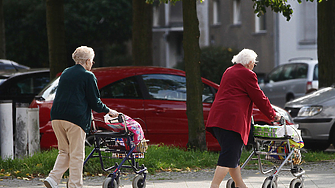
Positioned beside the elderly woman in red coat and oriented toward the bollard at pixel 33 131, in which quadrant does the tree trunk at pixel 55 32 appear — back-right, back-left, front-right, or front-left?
front-right

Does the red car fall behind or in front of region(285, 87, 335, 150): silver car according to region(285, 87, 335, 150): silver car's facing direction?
in front

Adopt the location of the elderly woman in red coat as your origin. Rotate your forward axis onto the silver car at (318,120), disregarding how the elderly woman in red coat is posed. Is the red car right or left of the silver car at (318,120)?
left

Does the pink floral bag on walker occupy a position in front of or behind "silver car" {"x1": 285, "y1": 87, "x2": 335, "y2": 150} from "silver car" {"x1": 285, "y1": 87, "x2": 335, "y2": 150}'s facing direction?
in front

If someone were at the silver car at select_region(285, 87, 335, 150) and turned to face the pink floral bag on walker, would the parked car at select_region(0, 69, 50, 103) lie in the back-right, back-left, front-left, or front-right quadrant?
front-right

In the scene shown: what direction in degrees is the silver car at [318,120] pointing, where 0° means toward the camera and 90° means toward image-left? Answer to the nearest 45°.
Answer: approximately 45°

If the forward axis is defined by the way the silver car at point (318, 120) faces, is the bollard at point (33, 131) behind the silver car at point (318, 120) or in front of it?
in front

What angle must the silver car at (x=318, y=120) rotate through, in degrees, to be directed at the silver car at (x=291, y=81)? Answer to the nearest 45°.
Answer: approximately 135° to its right

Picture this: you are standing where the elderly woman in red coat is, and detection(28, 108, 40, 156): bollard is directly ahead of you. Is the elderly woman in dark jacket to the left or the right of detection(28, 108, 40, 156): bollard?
left

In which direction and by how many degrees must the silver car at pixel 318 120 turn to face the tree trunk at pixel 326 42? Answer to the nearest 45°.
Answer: approximately 135° to its right

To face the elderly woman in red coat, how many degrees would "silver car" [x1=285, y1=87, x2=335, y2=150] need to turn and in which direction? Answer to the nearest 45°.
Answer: approximately 45° to its left

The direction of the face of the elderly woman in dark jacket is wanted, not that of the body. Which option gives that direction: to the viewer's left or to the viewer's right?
to the viewer's right

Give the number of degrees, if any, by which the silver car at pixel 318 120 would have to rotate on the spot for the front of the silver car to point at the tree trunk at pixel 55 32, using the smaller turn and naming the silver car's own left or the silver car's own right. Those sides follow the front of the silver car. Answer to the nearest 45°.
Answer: approximately 45° to the silver car's own right

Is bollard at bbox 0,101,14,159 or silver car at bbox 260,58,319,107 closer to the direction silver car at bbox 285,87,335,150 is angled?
the bollard

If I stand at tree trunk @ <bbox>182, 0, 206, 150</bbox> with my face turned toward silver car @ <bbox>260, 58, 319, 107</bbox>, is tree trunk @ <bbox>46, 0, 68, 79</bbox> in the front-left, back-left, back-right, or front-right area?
front-left
